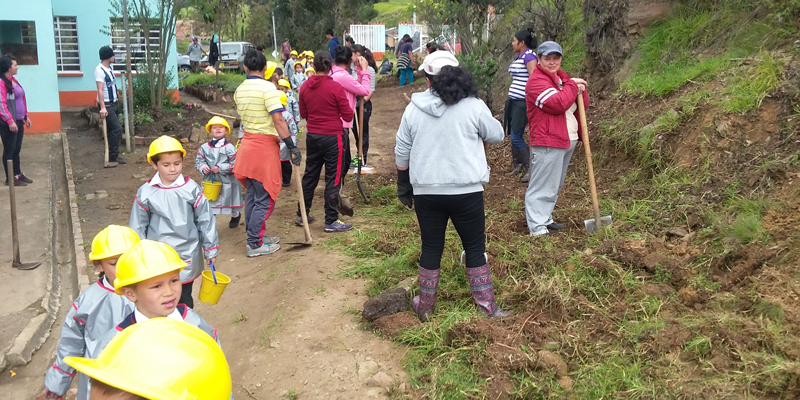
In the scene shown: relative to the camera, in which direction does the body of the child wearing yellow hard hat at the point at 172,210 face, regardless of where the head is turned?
toward the camera

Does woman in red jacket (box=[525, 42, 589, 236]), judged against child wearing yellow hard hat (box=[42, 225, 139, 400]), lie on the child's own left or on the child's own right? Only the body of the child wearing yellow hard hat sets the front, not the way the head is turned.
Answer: on the child's own left

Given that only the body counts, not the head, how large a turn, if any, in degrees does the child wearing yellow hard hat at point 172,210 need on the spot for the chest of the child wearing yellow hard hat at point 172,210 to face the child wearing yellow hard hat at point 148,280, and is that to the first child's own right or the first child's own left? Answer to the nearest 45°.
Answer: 0° — they already face them

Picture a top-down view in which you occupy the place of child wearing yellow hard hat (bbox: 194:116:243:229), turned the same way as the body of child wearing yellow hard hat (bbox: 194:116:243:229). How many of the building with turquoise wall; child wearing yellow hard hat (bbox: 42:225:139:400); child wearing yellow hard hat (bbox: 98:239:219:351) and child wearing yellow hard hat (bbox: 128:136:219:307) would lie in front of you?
3

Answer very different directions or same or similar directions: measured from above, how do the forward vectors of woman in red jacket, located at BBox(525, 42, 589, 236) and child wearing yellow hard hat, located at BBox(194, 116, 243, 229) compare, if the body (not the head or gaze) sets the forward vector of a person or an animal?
same or similar directions

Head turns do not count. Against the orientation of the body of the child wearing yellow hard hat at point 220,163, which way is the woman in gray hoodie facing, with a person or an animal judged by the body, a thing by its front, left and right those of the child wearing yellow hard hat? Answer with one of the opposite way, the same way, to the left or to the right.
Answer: the opposite way

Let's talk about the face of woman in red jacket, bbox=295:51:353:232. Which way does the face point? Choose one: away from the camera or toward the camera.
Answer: away from the camera

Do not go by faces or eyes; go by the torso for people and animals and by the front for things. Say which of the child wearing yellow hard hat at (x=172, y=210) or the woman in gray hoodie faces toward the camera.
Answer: the child wearing yellow hard hat

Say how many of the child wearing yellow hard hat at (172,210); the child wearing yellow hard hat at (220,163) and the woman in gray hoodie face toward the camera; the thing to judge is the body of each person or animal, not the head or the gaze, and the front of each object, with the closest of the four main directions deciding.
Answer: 2

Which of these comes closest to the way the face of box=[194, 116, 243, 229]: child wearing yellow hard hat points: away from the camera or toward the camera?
toward the camera

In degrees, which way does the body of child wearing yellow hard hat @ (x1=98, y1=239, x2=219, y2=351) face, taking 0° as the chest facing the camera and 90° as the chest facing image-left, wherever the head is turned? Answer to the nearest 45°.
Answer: approximately 315°

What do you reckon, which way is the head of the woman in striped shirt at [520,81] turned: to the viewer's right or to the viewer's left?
to the viewer's left

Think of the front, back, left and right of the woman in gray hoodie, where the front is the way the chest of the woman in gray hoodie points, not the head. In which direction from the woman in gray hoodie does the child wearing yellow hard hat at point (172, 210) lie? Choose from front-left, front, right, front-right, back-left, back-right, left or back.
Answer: left

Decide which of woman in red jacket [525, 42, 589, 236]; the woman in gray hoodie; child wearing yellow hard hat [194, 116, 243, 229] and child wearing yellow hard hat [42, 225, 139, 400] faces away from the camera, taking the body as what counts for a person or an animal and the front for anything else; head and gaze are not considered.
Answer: the woman in gray hoodie

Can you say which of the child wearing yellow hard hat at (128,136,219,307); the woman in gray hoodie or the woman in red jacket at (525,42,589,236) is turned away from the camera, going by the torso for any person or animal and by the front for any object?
the woman in gray hoodie

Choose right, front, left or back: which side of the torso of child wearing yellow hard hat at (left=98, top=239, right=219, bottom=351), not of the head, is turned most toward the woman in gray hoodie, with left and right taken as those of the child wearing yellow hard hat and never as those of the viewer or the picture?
left

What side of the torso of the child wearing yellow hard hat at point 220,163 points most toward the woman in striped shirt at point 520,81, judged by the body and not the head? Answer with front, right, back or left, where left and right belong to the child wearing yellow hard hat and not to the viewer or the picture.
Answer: left

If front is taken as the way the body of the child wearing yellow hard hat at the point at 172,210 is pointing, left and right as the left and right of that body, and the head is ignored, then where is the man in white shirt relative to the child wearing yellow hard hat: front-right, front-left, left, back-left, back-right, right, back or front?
back

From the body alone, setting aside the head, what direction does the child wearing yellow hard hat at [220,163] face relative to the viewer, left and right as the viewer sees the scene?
facing the viewer

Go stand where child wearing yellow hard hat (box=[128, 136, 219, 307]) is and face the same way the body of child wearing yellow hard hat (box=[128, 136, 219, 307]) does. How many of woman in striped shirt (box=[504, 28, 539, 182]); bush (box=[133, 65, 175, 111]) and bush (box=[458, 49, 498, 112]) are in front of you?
0
